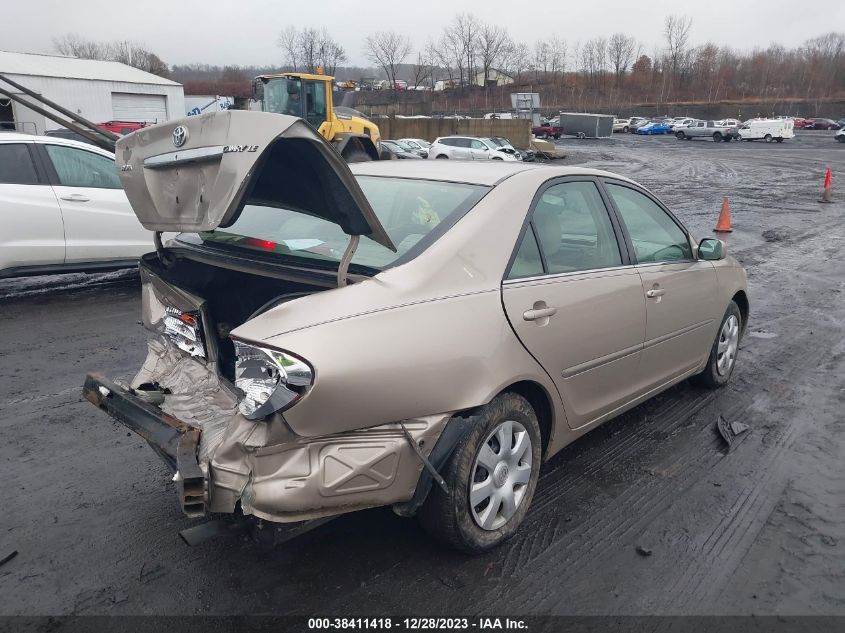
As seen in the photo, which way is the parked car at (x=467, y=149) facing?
to the viewer's right

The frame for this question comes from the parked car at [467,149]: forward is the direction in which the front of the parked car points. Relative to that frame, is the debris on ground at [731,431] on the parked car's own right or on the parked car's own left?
on the parked car's own right

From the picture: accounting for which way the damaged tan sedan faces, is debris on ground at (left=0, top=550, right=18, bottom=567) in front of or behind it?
behind

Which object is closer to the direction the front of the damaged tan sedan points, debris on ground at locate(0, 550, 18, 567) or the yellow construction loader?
the yellow construction loader

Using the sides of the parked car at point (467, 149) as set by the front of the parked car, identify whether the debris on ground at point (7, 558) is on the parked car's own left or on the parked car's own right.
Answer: on the parked car's own right

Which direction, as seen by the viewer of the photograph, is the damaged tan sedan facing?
facing away from the viewer and to the right of the viewer

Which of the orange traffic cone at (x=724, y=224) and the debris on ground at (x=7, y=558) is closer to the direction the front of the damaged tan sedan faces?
the orange traffic cone
